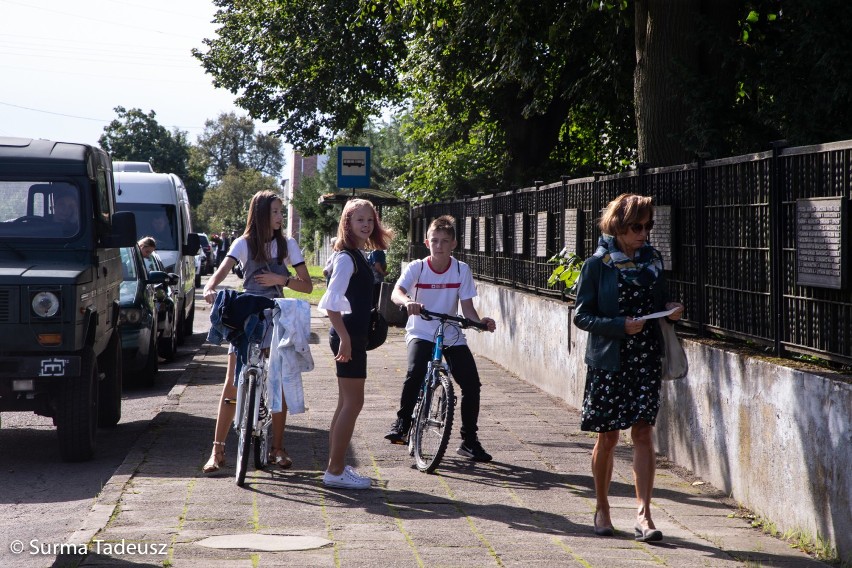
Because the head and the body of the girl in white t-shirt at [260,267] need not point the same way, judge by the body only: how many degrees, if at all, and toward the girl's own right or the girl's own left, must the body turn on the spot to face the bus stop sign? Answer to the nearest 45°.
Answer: approximately 180°

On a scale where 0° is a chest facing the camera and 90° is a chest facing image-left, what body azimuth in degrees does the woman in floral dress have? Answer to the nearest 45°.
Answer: approximately 315°

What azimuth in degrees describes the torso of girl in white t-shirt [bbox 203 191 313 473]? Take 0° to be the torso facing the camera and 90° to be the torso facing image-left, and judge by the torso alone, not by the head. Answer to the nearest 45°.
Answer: approximately 0°

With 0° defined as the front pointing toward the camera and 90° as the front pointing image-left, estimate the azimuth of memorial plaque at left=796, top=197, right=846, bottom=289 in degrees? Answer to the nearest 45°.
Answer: approximately 45°

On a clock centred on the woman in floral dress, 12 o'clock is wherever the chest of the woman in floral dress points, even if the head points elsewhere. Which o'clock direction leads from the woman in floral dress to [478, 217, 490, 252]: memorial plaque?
The memorial plaque is roughly at 7 o'clock from the woman in floral dress.

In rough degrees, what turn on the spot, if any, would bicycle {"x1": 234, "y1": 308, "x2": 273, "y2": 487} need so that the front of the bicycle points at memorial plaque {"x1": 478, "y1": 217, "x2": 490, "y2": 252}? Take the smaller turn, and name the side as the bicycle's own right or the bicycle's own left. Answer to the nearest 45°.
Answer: approximately 180°

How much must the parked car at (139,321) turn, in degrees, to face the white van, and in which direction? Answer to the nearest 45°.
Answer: approximately 180°

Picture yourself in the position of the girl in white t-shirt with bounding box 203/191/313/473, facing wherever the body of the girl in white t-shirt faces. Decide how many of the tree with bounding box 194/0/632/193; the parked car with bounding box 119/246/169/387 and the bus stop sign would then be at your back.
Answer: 3

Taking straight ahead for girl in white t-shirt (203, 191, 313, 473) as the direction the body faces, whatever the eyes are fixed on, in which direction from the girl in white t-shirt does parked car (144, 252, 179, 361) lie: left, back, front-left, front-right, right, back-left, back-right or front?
back
